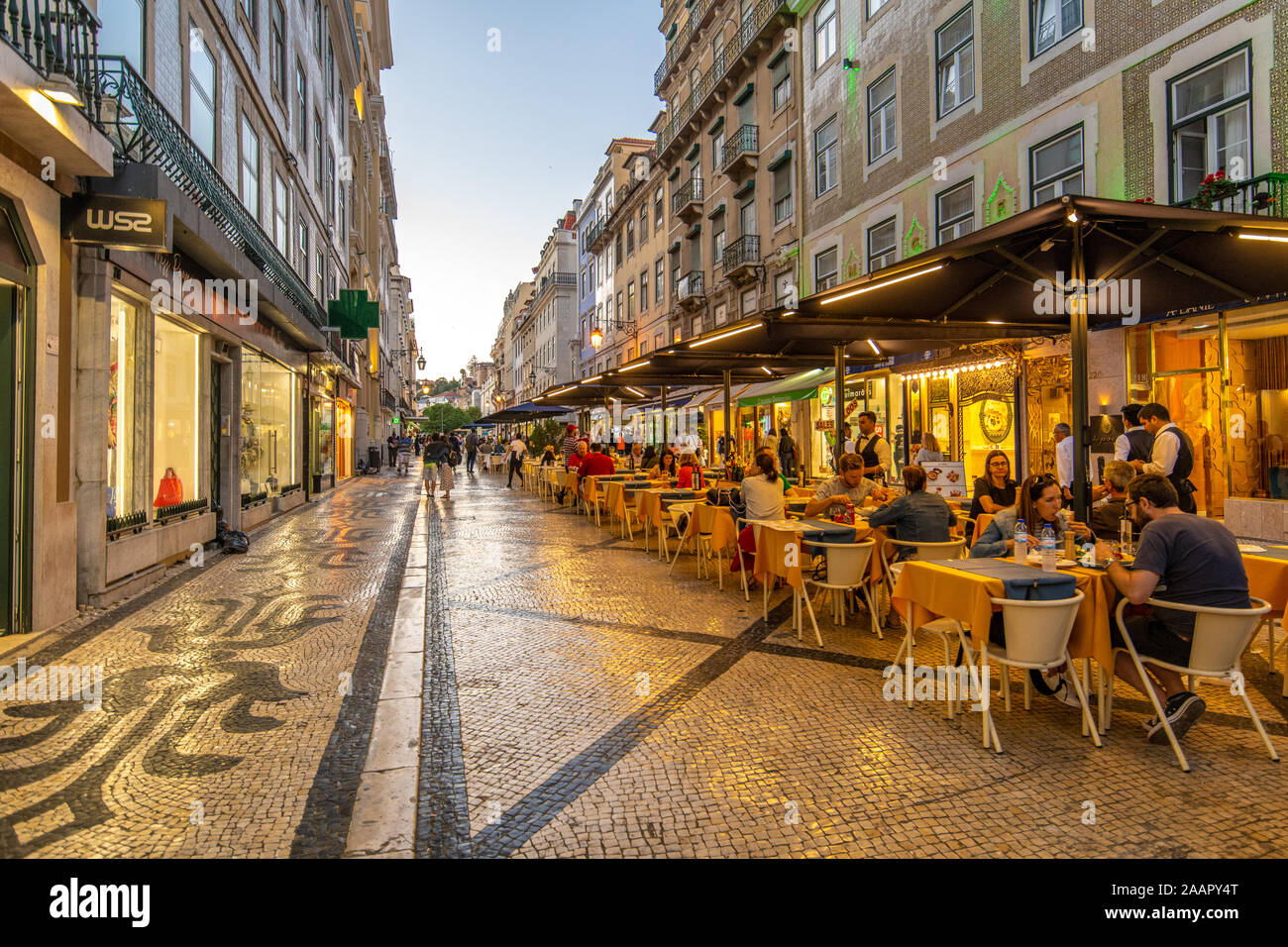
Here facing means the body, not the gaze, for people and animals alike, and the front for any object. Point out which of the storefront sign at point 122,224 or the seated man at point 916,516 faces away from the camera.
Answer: the seated man

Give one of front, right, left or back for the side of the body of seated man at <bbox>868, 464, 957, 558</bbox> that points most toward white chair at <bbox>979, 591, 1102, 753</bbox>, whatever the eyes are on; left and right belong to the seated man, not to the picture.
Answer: back

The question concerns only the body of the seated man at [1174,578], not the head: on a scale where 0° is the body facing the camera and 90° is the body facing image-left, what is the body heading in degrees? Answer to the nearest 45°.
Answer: approximately 135°

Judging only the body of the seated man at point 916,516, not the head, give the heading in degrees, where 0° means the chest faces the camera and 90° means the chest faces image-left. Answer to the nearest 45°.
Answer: approximately 180°

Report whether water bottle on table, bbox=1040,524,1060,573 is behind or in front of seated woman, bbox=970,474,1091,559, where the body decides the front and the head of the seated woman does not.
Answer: in front

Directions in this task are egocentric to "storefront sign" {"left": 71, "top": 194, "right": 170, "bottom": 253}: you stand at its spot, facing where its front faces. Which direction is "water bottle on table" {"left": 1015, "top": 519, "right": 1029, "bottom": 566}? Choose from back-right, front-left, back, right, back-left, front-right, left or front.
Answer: front-left

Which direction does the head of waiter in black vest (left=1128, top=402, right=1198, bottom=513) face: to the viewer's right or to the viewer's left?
to the viewer's left

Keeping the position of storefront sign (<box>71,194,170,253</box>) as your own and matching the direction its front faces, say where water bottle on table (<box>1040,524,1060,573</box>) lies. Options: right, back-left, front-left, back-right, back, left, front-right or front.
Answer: front-left

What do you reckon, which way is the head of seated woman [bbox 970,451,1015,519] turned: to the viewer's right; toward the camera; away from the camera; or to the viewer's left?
toward the camera

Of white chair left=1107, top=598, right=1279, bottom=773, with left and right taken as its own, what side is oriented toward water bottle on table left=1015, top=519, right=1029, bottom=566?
front

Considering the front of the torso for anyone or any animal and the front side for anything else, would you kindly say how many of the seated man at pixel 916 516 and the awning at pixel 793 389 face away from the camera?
1
